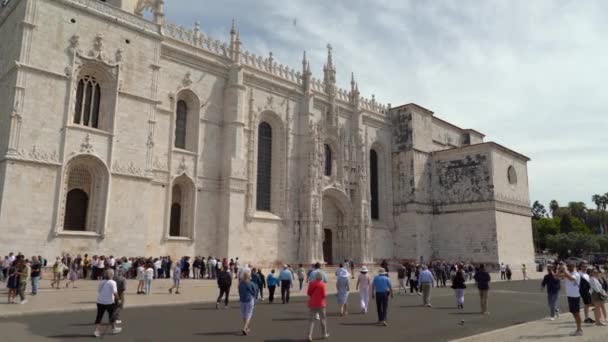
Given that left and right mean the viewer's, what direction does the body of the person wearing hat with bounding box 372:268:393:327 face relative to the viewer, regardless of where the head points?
facing away from the viewer

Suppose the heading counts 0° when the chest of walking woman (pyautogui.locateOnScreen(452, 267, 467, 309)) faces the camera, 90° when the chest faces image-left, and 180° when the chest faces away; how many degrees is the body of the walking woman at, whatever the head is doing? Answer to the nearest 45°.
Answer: approximately 180°

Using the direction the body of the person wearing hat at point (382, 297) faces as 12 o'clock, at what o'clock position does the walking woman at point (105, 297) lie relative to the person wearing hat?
The walking woman is roughly at 8 o'clock from the person wearing hat.

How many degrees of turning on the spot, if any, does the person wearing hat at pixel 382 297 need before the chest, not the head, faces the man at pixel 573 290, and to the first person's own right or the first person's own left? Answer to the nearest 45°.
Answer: approximately 90° to the first person's own right

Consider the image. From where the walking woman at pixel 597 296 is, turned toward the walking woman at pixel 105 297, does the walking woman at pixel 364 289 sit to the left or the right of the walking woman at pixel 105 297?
right

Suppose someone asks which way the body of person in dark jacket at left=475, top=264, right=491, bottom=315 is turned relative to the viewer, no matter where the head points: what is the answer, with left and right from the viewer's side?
facing away from the viewer

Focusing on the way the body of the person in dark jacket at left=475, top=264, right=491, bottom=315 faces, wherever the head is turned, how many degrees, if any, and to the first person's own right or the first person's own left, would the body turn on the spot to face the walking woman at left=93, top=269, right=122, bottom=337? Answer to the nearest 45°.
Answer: approximately 135° to the first person's own left

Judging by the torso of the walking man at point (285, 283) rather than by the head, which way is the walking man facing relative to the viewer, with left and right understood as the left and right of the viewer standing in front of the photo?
facing away from the viewer
